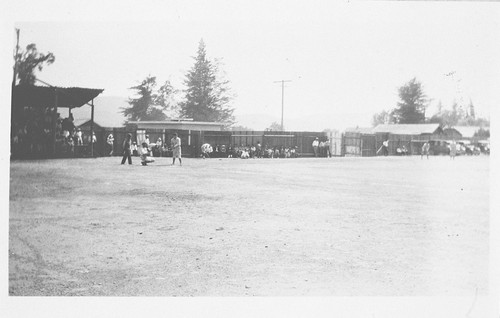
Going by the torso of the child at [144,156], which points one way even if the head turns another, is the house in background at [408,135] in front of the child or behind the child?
in front

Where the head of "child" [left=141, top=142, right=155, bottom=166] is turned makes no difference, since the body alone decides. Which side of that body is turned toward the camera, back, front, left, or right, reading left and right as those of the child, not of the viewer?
right

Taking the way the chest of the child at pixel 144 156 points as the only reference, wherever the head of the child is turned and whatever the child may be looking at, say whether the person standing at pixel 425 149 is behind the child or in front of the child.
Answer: in front
